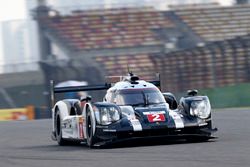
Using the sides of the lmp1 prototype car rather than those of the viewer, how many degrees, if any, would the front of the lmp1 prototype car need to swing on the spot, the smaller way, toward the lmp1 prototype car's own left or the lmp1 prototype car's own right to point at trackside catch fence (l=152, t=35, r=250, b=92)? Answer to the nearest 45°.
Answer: approximately 180°

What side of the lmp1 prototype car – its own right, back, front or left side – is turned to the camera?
front
